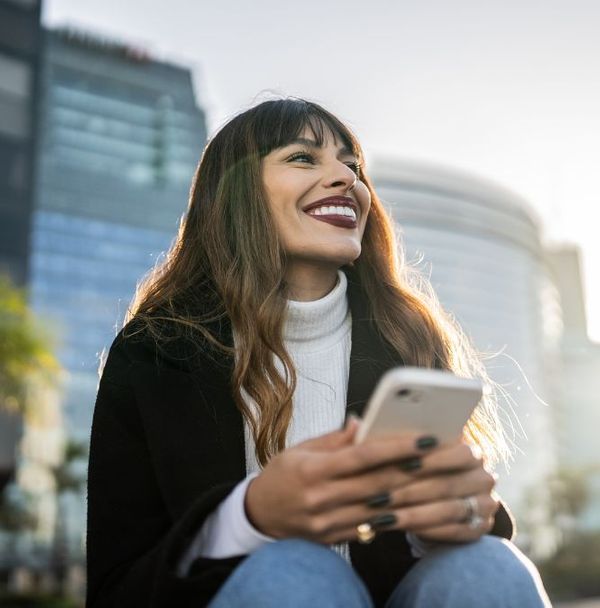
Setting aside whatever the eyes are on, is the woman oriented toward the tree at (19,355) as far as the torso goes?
no

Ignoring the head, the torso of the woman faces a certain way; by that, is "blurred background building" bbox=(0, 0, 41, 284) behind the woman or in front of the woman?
behind

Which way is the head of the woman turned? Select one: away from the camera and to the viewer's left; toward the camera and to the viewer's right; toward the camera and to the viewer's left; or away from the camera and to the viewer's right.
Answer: toward the camera and to the viewer's right

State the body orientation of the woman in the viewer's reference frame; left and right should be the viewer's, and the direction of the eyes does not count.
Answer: facing the viewer and to the right of the viewer
